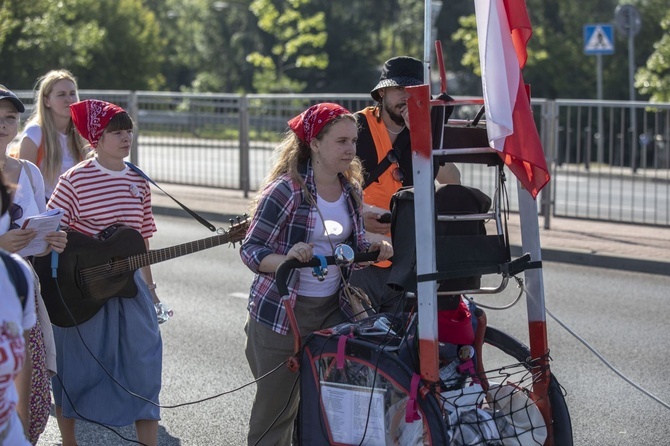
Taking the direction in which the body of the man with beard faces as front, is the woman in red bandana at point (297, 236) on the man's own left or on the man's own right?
on the man's own right

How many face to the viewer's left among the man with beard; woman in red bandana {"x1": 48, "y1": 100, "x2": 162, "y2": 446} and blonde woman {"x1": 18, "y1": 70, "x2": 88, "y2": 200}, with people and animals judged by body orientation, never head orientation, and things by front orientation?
0

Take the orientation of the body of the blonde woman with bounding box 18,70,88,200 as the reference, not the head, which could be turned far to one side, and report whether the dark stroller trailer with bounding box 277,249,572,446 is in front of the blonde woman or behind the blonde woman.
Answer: in front

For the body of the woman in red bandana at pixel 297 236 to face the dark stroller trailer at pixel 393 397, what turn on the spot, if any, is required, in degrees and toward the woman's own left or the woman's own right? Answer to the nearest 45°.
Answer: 0° — they already face it

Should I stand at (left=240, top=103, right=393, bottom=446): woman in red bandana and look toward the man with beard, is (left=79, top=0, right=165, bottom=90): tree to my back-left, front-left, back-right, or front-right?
front-left

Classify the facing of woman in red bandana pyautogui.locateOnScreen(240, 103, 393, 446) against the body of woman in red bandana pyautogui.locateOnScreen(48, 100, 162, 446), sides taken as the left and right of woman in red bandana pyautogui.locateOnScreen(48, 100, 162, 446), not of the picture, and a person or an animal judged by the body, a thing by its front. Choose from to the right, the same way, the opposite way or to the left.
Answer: the same way

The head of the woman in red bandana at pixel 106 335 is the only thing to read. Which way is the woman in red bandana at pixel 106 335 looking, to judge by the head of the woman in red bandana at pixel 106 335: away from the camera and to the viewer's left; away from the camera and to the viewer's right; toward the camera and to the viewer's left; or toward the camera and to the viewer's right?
toward the camera and to the viewer's right

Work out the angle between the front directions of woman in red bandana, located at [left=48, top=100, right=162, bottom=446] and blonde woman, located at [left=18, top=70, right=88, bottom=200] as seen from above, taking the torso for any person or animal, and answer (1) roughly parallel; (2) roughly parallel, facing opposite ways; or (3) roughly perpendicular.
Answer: roughly parallel

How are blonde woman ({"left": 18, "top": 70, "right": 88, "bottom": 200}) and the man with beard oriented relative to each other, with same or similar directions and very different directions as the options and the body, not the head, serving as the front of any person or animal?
same or similar directions

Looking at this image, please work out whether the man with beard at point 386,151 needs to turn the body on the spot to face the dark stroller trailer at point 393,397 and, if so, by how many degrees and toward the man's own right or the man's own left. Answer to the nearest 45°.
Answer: approximately 45° to the man's own right

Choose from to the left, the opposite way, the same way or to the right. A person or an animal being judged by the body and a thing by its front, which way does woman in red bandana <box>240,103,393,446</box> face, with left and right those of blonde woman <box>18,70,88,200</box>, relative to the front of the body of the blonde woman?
the same way

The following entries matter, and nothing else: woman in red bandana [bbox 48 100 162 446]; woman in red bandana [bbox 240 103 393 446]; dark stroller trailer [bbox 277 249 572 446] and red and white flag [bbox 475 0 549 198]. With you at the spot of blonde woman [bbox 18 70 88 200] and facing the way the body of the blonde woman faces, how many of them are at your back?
0

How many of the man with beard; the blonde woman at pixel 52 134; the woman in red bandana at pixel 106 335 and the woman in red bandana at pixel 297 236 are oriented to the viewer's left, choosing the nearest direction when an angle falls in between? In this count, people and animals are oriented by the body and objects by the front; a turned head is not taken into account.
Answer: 0

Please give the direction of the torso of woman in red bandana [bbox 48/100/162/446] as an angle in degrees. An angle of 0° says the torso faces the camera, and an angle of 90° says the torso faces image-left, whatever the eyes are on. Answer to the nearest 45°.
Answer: approximately 315°

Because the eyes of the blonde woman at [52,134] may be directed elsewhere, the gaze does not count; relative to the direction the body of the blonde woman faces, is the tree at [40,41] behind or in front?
behind
